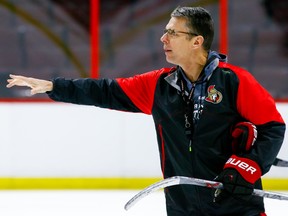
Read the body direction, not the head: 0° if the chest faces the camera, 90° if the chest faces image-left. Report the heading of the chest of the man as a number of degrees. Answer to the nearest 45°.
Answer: approximately 45°

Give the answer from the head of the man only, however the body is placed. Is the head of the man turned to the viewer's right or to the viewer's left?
to the viewer's left
